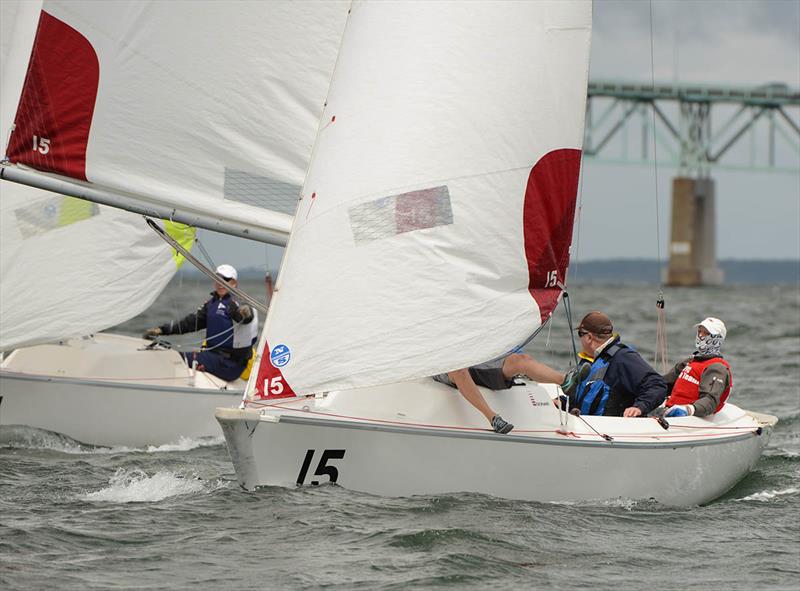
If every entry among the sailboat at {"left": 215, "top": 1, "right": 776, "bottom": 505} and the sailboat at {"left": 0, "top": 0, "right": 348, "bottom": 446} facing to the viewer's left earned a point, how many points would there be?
2

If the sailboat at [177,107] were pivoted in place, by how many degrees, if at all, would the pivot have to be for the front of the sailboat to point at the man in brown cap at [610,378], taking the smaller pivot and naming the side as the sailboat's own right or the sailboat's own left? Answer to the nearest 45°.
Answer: approximately 180°

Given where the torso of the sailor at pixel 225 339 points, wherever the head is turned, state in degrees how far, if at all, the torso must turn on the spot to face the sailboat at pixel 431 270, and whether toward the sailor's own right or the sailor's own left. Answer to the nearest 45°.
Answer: approximately 45° to the sailor's own left

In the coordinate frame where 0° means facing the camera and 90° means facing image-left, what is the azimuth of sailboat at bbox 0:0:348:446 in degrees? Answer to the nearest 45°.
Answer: approximately 90°

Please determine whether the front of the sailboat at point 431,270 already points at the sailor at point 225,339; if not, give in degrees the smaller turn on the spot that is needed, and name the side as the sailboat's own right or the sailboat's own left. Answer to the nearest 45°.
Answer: approximately 45° to the sailboat's own right

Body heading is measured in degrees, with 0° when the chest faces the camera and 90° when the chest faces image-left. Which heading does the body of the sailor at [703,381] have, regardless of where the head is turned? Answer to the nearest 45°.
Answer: approximately 45°

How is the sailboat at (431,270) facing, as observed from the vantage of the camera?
facing to the left of the viewer
